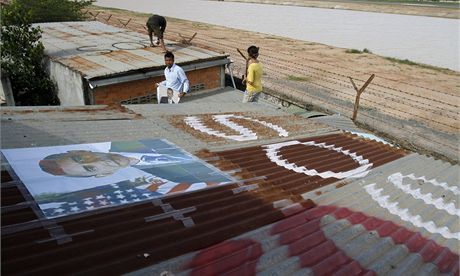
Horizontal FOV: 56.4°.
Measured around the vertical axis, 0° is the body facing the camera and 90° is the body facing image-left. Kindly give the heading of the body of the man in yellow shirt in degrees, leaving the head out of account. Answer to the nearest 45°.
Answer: approximately 135°

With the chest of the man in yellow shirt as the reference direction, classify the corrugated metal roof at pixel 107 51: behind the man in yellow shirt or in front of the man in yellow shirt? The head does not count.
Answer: in front

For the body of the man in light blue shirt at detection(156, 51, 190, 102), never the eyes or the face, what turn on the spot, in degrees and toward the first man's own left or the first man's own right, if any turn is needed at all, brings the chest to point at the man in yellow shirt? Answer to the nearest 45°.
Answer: approximately 135° to the first man's own left

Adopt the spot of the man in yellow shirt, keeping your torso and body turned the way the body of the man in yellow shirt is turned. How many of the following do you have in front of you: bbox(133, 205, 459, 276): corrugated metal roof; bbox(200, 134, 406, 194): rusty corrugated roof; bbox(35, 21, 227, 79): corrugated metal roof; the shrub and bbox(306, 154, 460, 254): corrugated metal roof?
2

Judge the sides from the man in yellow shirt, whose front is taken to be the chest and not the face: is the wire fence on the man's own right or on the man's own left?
on the man's own right

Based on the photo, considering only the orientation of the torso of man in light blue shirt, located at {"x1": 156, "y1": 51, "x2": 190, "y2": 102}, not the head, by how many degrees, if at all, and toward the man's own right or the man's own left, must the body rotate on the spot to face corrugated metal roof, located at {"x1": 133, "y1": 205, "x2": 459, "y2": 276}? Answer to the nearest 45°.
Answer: approximately 45° to the man's own left

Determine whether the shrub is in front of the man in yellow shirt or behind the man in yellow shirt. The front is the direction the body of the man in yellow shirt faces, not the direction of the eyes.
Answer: in front

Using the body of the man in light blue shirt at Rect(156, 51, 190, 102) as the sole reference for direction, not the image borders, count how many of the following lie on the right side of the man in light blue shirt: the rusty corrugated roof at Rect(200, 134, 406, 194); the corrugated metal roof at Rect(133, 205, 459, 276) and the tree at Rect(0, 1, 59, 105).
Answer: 1

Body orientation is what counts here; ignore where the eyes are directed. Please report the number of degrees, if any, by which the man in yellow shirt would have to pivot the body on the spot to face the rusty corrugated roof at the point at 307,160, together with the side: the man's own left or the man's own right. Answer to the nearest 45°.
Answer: approximately 135° to the man's own left

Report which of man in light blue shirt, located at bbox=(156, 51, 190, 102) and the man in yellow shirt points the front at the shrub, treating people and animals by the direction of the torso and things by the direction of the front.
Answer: the man in yellow shirt

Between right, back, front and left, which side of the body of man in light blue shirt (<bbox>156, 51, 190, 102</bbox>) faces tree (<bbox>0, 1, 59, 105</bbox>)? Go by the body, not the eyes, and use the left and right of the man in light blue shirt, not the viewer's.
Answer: right

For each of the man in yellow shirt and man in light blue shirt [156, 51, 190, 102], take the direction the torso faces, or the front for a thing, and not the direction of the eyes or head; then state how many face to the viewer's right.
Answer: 0

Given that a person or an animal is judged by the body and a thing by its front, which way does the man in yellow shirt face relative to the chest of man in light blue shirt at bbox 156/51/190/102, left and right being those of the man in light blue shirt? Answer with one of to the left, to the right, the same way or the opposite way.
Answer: to the right

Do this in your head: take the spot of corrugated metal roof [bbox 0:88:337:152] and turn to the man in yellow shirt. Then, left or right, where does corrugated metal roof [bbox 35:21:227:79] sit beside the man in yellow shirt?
left

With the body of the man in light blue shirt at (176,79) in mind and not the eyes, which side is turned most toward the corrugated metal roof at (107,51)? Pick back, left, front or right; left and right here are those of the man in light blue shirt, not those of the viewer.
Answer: right
